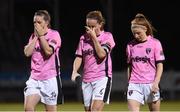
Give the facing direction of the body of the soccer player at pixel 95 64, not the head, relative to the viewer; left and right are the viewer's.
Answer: facing the viewer and to the left of the viewer

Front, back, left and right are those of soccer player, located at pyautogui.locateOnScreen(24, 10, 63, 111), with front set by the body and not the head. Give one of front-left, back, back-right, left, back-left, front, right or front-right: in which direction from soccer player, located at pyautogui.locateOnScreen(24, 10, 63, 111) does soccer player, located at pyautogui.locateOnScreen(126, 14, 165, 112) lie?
back-left

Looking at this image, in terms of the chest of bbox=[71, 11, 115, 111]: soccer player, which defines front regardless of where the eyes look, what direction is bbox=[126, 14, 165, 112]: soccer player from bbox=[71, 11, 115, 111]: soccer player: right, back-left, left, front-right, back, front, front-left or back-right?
back-left

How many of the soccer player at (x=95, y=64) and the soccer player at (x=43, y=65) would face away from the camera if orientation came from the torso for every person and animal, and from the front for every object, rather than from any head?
0

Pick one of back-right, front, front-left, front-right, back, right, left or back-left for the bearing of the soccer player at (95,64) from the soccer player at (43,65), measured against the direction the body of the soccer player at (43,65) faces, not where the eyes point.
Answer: back-left

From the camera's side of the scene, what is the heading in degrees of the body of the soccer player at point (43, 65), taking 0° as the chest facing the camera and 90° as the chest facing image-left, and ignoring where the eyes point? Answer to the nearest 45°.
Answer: approximately 45°

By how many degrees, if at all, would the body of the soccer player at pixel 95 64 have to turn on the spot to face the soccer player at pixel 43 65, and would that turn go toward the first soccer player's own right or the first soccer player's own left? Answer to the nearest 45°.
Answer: approximately 45° to the first soccer player's own right
